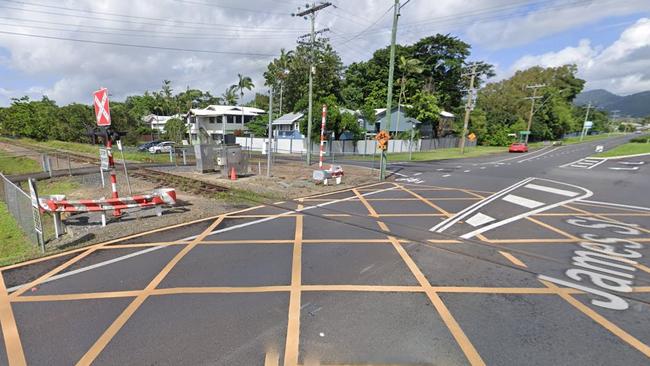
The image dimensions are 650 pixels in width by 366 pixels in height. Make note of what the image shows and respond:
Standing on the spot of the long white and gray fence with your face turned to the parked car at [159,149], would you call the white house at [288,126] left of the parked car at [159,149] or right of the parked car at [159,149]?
right

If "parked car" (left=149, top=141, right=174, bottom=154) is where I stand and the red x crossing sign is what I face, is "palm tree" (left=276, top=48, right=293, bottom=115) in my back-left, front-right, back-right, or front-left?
back-left

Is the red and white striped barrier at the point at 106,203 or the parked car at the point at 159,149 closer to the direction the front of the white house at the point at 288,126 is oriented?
the red and white striped barrier

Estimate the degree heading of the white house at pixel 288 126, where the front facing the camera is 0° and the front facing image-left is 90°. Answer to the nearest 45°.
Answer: approximately 0°

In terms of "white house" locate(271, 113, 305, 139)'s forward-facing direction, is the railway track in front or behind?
in front

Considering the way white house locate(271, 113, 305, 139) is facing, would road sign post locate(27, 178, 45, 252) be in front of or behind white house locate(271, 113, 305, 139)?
in front

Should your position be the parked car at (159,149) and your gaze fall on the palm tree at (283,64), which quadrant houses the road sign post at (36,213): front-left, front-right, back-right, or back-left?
back-right

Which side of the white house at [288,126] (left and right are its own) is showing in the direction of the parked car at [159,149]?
right
